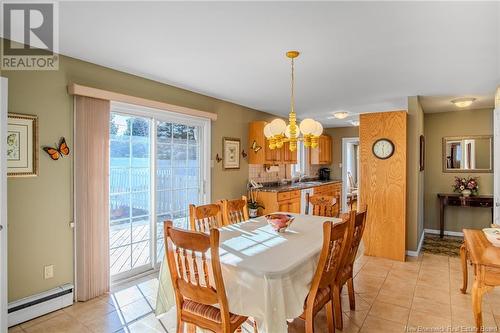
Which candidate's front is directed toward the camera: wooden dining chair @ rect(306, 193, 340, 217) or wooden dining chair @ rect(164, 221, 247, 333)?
wooden dining chair @ rect(306, 193, 340, 217)

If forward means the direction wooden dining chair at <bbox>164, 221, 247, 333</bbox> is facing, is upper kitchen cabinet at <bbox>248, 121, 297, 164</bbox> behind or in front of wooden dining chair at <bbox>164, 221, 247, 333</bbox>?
in front

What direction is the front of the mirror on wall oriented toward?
toward the camera

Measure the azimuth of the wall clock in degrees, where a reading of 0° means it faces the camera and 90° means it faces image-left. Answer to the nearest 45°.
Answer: approximately 0°

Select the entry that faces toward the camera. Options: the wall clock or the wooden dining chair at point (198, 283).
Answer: the wall clock

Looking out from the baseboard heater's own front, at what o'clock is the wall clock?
The wall clock is roughly at 11 o'clock from the baseboard heater.

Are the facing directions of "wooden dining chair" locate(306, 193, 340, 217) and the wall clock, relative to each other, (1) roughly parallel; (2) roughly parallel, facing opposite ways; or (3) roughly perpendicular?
roughly parallel

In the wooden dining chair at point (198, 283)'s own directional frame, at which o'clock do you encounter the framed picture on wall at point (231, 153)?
The framed picture on wall is roughly at 11 o'clock from the wooden dining chair.

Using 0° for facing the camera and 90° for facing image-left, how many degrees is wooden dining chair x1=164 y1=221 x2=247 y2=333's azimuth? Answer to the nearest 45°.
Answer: approximately 225°

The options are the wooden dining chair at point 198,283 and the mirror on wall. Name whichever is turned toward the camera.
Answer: the mirror on wall

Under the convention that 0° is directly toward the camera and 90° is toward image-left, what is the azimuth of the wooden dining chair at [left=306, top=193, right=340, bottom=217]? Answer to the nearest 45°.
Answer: approximately 0°

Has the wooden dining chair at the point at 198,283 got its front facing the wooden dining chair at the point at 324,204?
yes

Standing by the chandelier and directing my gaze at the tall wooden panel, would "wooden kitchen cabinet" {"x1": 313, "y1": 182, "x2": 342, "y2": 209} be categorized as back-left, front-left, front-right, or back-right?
front-left
